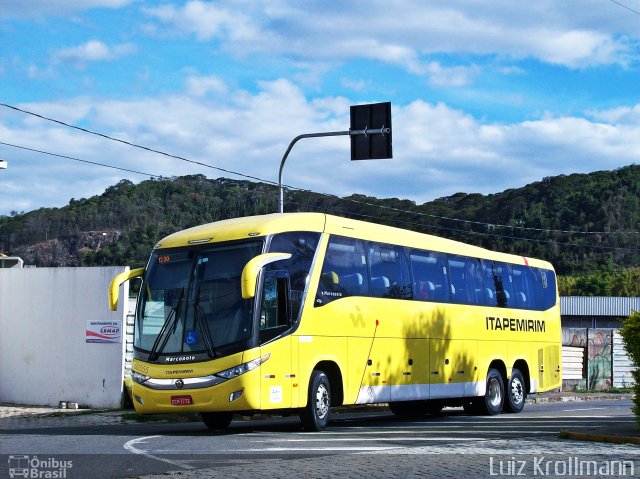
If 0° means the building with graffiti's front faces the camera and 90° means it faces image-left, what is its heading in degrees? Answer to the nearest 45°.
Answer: approximately 0°

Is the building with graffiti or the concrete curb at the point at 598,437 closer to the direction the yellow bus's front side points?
the concrete curb

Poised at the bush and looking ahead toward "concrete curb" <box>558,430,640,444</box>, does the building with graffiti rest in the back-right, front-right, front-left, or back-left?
back-right

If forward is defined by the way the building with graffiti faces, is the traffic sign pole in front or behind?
in front

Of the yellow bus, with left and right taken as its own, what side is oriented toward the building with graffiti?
back

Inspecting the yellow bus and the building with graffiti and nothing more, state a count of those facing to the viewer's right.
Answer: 0

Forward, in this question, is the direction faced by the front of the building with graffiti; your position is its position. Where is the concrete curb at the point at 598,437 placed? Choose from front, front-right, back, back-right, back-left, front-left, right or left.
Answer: front

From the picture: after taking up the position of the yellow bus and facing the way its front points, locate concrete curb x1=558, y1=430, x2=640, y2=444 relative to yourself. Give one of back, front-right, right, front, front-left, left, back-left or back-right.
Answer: left

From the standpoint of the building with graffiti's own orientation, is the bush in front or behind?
in front

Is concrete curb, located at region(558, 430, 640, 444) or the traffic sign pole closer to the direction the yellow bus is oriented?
the concrete curb

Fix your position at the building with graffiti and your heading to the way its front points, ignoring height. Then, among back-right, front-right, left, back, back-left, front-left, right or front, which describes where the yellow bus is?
front

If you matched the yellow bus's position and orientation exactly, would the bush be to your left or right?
on your left

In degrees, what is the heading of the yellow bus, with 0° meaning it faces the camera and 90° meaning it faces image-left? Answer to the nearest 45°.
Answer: approximately 45°
